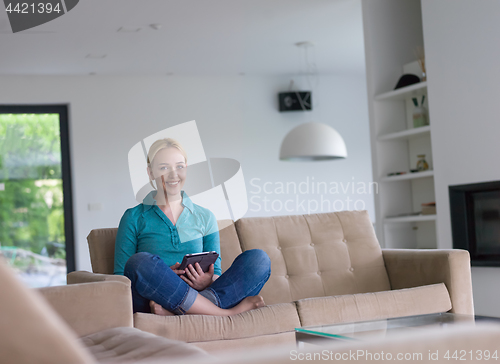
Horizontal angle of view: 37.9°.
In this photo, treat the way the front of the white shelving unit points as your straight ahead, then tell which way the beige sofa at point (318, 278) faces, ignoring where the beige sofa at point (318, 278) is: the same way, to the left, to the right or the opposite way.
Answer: to the left

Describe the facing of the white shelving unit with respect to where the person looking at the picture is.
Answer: facing the viewer and to the left of the viewer

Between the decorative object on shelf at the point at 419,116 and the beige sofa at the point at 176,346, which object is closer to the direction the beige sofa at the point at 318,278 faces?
the beige sofa

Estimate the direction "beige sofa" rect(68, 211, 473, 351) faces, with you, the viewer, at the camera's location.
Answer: facing the viewer and to the right of the viewer

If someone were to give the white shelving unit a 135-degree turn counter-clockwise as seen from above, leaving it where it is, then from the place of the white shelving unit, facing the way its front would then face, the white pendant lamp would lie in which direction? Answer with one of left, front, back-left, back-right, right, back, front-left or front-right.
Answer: back
